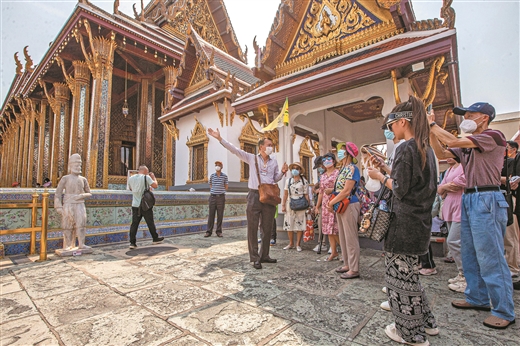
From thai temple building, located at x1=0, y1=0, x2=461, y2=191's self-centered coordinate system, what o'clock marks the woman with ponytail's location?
The woman with ponytail is roughly at 10 o'clock from the thai temple building.

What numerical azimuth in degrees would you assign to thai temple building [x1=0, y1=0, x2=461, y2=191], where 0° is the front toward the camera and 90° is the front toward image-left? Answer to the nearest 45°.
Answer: approximately 45°

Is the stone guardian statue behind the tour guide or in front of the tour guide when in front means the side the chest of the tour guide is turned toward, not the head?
behind

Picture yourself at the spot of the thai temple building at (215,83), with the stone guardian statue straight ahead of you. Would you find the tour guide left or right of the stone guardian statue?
left

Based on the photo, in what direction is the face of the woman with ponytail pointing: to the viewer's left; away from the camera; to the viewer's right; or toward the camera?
to the viewer's left

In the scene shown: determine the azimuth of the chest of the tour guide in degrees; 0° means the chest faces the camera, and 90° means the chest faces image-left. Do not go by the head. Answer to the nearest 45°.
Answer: approximately 315°

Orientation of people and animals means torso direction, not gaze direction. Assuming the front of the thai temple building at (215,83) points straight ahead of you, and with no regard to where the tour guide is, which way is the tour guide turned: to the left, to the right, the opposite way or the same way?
to the left

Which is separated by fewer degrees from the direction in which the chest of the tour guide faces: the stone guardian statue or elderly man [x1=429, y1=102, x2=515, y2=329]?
the elderly man

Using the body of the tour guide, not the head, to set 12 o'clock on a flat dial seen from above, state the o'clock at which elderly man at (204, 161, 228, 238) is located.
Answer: The elderly man is roughly at 7 o'clock from the tour guide.

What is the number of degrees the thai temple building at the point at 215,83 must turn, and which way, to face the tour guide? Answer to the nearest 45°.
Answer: approximately 45° to its left
